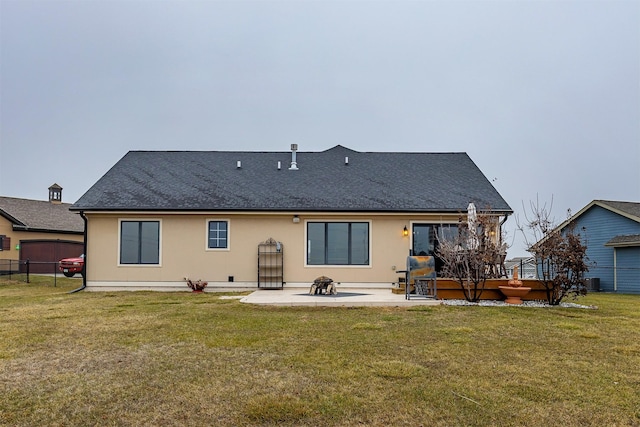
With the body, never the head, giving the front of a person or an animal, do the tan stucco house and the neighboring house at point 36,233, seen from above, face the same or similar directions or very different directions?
very different directions

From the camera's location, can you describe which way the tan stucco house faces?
facing away from the viewer

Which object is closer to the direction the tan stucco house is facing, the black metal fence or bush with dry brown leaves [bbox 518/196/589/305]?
the black metal fence

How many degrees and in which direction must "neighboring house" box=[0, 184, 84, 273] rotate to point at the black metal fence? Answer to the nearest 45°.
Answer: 0° — it already faces it

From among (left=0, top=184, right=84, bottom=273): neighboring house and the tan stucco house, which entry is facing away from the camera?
the tan stucco house

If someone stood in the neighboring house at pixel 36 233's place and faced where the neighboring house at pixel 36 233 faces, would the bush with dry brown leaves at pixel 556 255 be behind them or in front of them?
in front

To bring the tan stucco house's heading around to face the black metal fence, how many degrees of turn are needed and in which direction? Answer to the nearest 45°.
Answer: approximately 45° to its left

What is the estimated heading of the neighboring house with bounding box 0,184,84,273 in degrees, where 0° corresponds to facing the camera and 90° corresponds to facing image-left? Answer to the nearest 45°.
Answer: approximately 0°

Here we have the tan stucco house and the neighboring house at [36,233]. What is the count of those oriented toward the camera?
1
